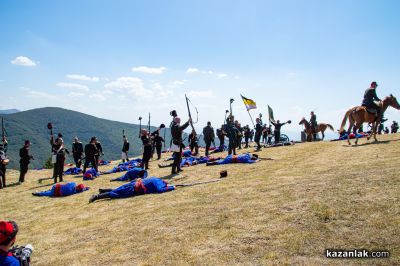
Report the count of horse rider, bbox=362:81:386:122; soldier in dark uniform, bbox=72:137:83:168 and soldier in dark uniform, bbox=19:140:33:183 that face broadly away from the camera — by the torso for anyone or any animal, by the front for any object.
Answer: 1

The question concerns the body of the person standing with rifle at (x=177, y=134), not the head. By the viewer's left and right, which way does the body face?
facing away from the viewer and to the right of the viewer

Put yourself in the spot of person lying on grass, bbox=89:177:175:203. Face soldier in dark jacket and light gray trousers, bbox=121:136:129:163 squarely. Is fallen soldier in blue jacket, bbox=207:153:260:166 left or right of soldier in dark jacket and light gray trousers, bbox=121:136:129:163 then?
right

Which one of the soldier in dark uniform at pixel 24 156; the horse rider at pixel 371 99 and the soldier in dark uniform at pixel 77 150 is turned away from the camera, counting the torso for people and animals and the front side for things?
the soldier in dark uniform at pixel 77 150

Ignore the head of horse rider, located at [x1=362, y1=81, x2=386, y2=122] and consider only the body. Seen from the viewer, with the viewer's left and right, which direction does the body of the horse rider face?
facing to the right of the viewer

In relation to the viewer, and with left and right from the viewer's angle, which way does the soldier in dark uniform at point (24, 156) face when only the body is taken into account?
facing to the right of the viewer
